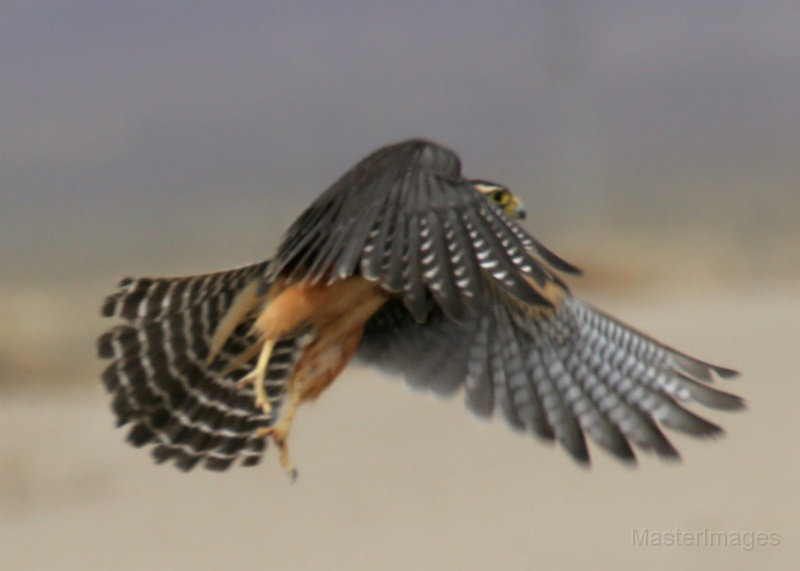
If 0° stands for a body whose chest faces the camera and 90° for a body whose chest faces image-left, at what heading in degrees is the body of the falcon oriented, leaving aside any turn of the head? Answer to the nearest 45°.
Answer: approximately 270°
